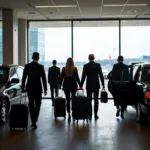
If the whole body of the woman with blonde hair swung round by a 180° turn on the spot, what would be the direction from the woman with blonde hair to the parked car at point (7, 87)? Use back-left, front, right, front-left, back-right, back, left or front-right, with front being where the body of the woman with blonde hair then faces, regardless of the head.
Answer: right

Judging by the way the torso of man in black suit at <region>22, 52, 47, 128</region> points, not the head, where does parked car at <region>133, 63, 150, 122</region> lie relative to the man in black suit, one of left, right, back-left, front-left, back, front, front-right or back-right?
right

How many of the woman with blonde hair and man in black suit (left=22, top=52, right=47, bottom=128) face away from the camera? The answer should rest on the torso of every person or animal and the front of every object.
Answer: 2

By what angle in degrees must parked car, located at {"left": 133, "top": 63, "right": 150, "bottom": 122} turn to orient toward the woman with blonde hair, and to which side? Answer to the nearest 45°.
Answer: approximately 45° to its left

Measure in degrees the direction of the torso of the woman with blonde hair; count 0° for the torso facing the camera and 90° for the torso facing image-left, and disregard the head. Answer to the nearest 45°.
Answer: approximately 180°

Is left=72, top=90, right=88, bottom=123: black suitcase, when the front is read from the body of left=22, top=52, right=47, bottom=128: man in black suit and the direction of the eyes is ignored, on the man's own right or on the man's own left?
on the man's own right

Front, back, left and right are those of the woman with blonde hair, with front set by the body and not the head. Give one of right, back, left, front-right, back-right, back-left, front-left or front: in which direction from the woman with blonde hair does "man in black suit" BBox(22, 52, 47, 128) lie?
back-left

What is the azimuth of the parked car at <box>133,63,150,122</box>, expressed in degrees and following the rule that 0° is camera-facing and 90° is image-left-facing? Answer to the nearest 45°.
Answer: approximately 135°

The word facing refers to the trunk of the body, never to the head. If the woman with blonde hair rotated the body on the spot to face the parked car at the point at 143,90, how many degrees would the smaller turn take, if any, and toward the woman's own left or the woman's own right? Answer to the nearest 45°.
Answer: approximately 90° to the woman's own right

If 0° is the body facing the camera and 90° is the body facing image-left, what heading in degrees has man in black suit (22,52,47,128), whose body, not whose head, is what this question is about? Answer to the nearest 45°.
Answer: approximately 180°

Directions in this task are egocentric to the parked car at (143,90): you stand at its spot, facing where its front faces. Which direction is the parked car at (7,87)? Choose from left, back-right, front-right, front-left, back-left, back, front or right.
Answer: front-left
